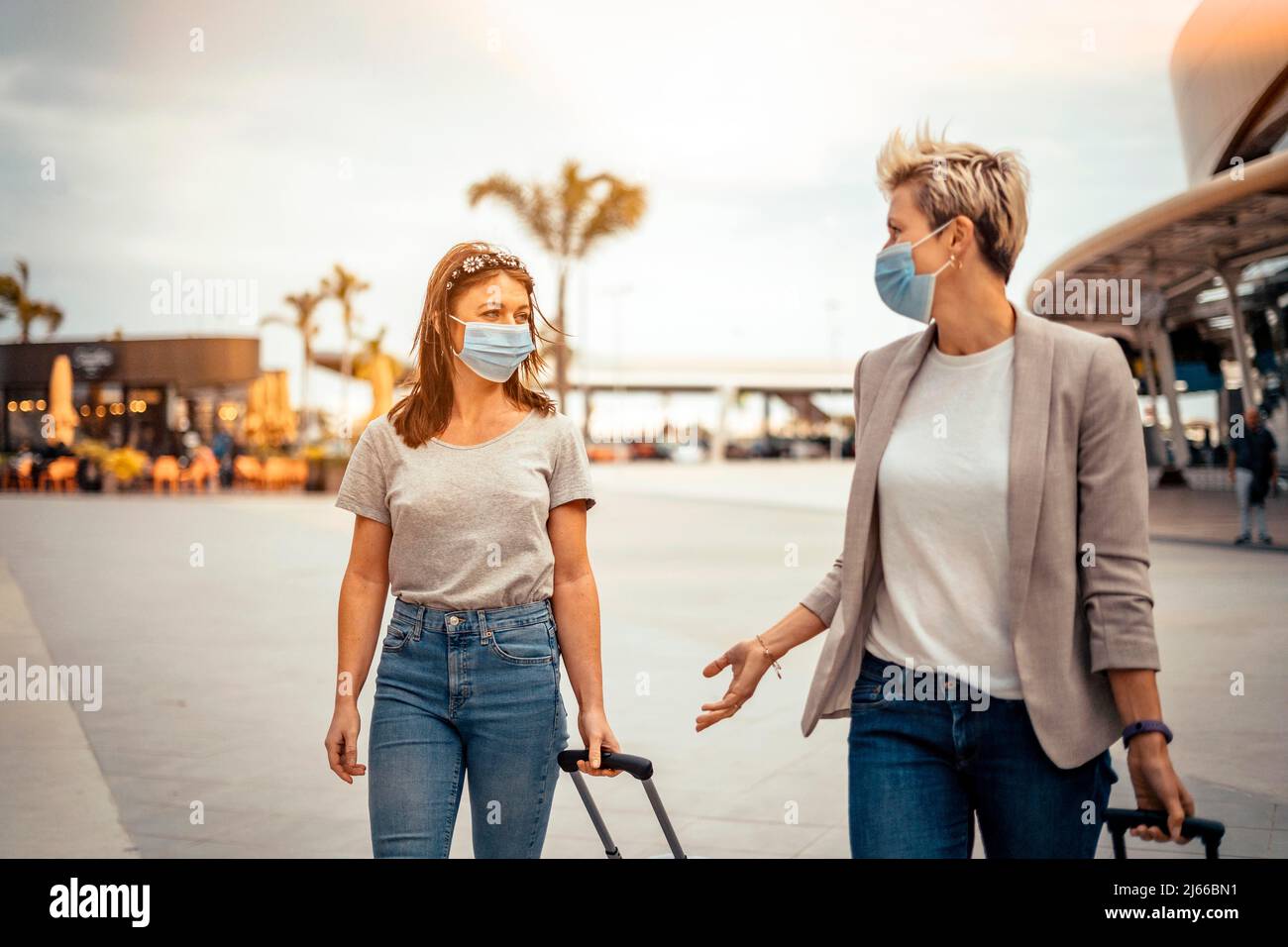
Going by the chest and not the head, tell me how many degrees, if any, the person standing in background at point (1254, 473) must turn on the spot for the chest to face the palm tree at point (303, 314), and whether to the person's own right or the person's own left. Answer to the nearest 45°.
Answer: approximately 135° to the person's own right

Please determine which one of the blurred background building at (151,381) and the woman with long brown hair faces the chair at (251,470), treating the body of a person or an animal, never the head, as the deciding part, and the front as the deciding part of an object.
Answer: the blurred background building

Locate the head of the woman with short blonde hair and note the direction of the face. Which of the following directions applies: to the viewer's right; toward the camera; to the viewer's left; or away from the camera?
to the viewer's left

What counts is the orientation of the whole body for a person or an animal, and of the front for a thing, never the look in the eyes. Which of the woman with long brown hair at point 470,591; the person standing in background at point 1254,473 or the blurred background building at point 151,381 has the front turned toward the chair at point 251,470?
the blurred background building

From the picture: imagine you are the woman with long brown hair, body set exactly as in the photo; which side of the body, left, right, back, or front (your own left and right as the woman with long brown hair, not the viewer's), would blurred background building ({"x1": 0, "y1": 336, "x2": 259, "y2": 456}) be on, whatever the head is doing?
back

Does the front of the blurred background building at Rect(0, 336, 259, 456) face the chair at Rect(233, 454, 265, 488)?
yes

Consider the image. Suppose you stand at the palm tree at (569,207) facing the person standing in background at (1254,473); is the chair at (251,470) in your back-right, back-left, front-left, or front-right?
back-right

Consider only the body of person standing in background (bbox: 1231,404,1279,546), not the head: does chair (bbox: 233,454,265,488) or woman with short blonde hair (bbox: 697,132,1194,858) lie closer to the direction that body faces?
the woman with short blonde hair

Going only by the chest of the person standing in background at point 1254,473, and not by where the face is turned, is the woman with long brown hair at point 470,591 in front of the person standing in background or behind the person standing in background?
in front

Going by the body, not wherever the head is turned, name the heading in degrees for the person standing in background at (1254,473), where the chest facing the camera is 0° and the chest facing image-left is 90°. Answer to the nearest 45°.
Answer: approximately 0°

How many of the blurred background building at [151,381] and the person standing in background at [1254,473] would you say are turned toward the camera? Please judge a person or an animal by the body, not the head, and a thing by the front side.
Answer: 2
